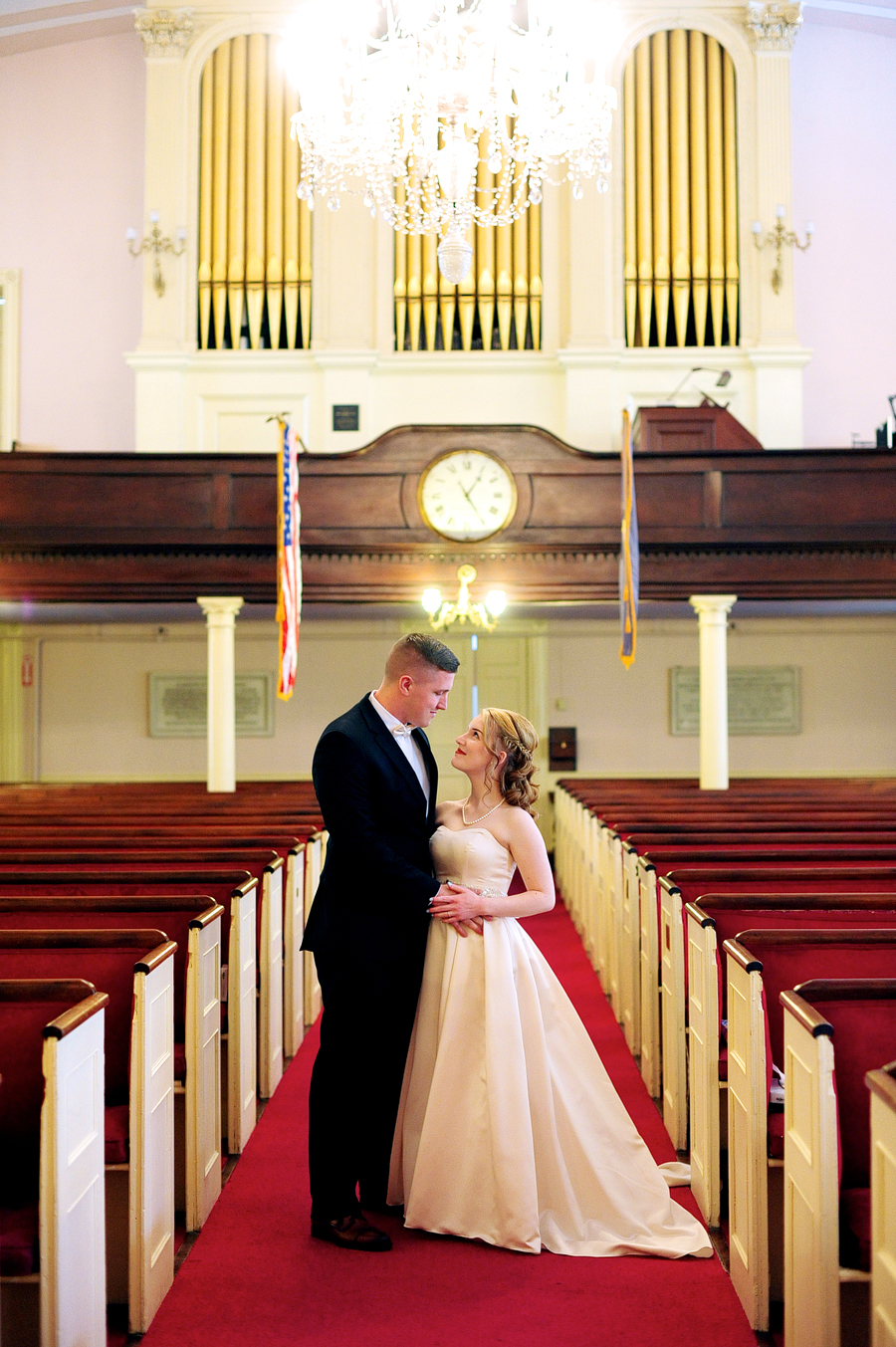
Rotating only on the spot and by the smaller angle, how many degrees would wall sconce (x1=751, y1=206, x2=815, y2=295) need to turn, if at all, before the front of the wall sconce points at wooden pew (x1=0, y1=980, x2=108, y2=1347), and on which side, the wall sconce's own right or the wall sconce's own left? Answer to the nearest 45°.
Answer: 0° — it already faces it

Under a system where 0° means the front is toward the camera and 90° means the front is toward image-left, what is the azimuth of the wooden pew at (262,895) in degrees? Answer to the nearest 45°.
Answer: approximately 0°

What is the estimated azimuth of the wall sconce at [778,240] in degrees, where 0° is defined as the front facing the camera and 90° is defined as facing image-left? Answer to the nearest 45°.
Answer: approximately 0°

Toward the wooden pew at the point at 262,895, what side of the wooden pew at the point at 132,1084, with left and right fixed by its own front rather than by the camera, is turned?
back

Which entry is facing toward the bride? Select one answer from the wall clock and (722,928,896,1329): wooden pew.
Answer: the wall clock

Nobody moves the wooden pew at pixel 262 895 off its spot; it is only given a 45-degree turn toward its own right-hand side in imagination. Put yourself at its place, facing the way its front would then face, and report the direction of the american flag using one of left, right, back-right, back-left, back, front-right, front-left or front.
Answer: back-right

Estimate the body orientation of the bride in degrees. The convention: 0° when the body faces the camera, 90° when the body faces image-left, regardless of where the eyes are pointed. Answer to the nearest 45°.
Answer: approximately 45°

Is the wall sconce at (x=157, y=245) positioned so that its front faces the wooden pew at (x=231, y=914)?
yes

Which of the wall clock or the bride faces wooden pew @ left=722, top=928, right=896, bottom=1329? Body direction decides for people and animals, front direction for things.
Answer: the wall clock

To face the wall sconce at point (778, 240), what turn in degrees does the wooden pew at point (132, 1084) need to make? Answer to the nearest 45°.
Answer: approximately 135° to its left

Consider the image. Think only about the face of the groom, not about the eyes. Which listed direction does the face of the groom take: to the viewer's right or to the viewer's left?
to the viewer's right
